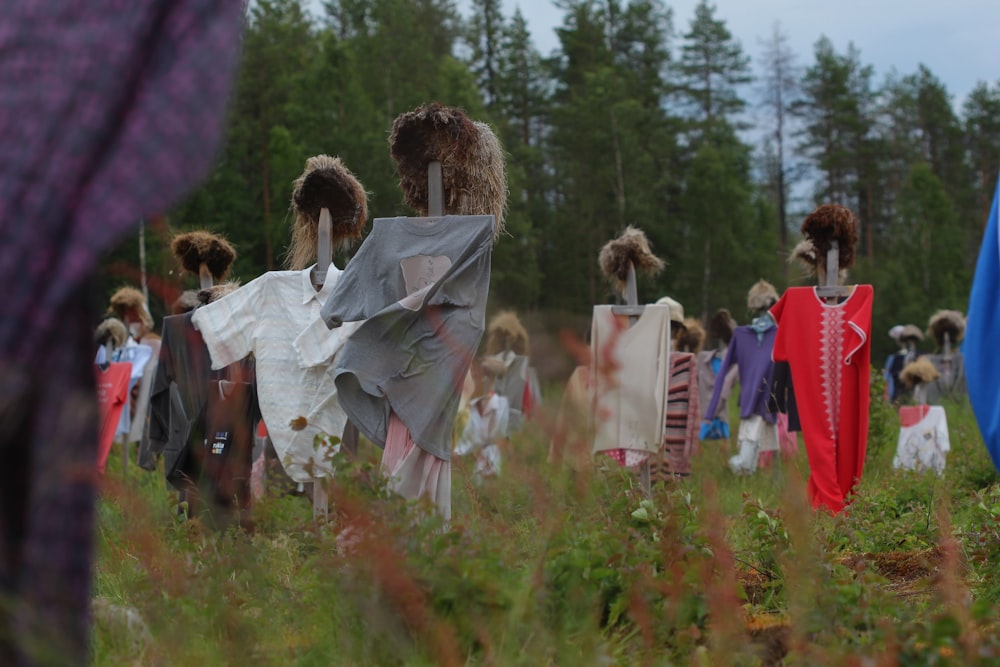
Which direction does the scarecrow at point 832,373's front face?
toward the camera

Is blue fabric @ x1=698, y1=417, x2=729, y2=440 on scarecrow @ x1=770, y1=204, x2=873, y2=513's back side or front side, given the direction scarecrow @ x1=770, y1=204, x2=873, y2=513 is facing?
on the back side

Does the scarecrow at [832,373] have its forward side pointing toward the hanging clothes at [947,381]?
no

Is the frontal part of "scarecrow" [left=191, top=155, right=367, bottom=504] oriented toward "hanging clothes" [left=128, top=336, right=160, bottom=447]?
no

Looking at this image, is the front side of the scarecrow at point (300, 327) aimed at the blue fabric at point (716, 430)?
no

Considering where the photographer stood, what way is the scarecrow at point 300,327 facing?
facing the viewer and to the right of the viewer

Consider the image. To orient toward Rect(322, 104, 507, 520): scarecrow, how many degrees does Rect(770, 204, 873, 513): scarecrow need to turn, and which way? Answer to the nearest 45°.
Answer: approximately 45° to its right

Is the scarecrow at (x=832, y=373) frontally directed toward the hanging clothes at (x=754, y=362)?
no

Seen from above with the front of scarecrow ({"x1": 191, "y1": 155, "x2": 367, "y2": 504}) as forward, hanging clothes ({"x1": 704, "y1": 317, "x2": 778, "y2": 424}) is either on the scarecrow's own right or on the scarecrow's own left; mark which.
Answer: on the scarecrow's own left

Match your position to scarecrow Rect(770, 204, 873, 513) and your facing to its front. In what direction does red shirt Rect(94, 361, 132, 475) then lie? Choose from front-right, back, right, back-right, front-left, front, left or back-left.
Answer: right

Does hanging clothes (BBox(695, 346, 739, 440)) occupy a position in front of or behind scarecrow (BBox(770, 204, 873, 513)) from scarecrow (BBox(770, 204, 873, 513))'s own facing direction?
behind

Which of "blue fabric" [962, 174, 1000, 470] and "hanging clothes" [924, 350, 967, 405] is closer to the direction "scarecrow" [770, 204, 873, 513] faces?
the blue fabric

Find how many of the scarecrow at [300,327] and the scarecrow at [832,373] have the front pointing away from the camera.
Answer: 0

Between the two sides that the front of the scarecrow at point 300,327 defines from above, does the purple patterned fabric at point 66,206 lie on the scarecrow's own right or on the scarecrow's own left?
on the scarecrow's own right
